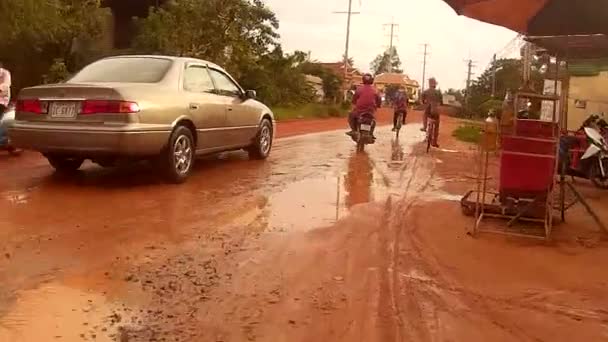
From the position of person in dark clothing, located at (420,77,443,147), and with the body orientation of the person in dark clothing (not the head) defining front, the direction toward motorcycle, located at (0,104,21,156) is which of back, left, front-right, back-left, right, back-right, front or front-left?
back-left

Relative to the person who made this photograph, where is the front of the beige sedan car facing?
facing away from the viewer and to the right of the viewer

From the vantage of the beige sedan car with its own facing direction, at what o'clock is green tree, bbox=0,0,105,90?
The green tree is roughly at 10 o'clock from the beige sedan car.

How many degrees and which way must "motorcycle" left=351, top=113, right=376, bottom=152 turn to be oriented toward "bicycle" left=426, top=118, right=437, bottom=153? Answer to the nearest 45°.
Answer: approximately 45° to its right

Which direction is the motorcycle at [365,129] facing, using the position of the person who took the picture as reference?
facing away from the viewer

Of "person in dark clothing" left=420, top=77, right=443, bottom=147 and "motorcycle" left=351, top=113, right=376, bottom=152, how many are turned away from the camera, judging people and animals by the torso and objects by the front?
2

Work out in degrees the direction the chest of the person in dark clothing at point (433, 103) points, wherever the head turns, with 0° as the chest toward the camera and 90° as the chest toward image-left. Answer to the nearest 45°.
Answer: approximately 180°
